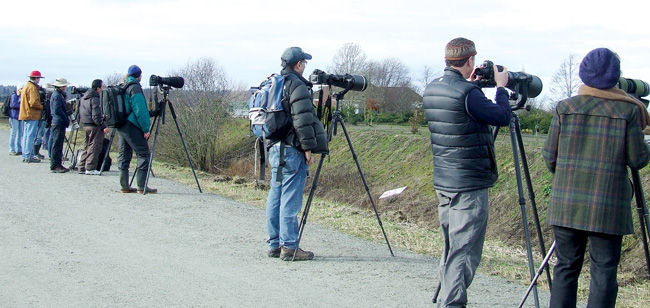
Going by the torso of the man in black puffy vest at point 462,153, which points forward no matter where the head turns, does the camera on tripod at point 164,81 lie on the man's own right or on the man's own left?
on the man's own left

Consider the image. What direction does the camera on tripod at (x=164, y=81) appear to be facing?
to the viewer's right

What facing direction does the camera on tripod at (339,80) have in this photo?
to the viewer's right

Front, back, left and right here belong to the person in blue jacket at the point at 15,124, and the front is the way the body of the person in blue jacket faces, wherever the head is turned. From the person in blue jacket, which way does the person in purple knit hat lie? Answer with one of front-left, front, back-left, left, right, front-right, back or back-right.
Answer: right

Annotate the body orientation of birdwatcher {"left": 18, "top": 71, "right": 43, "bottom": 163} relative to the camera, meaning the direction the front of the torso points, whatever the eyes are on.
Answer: to the viewer's right

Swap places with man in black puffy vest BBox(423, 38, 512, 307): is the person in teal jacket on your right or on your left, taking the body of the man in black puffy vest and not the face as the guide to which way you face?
on your left

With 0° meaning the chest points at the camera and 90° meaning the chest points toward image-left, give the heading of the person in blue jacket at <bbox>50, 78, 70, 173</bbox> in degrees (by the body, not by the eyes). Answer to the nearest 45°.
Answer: approximately 270°

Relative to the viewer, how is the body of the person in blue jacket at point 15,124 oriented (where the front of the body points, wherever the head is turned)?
to the viewer's right

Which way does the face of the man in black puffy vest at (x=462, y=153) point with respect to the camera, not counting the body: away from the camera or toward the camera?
away from the camera
